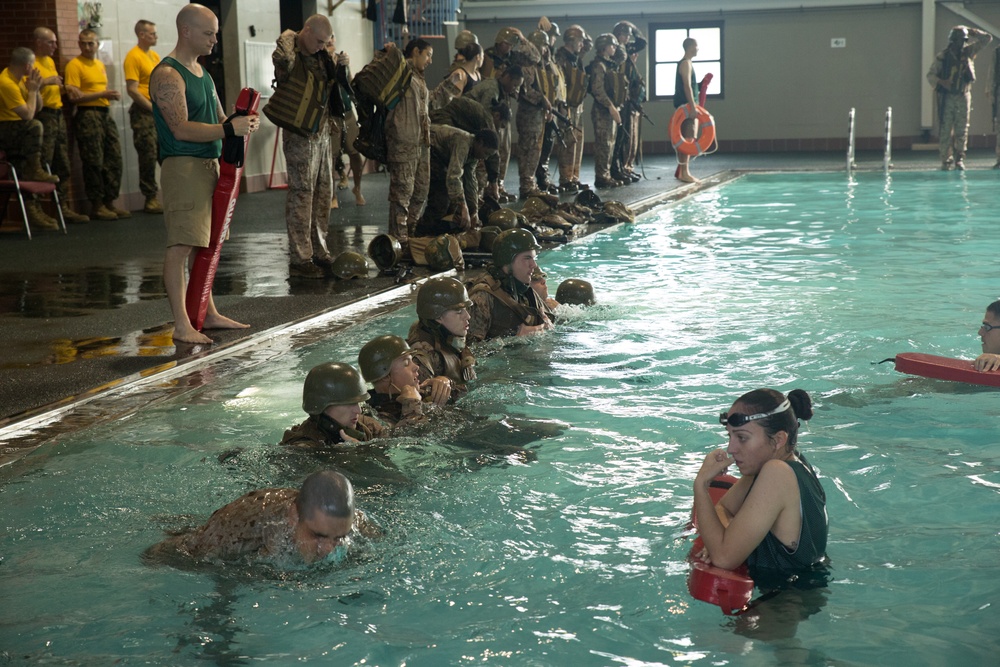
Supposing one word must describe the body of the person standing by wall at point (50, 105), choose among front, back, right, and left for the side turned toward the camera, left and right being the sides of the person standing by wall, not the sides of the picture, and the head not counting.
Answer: right

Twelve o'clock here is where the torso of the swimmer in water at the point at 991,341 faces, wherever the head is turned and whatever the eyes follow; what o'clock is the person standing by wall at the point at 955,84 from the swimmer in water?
The person standing by wall is roughly at 3 o'clock from the swimmer in water.

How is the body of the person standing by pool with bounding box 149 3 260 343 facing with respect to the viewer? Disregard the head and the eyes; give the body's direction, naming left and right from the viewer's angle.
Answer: facing to the right of the viewer

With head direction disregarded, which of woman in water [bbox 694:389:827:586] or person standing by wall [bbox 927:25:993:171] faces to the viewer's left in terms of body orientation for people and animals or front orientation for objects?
the woman in water

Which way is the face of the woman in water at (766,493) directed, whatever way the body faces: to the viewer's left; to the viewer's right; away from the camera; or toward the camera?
to the viewer's left

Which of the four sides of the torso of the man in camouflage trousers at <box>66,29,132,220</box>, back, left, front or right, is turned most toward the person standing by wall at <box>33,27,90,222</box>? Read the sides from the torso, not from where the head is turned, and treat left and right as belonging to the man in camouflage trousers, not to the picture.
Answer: right

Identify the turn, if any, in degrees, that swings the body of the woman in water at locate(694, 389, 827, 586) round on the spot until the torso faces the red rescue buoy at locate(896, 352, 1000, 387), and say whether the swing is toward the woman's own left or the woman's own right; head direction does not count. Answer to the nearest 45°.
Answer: approximately 90° to the woman's own right

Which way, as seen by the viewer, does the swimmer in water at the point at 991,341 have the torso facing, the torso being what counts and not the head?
to the viewer's left

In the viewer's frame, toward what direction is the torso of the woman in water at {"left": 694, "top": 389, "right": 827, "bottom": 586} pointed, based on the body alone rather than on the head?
to the viewer's left
